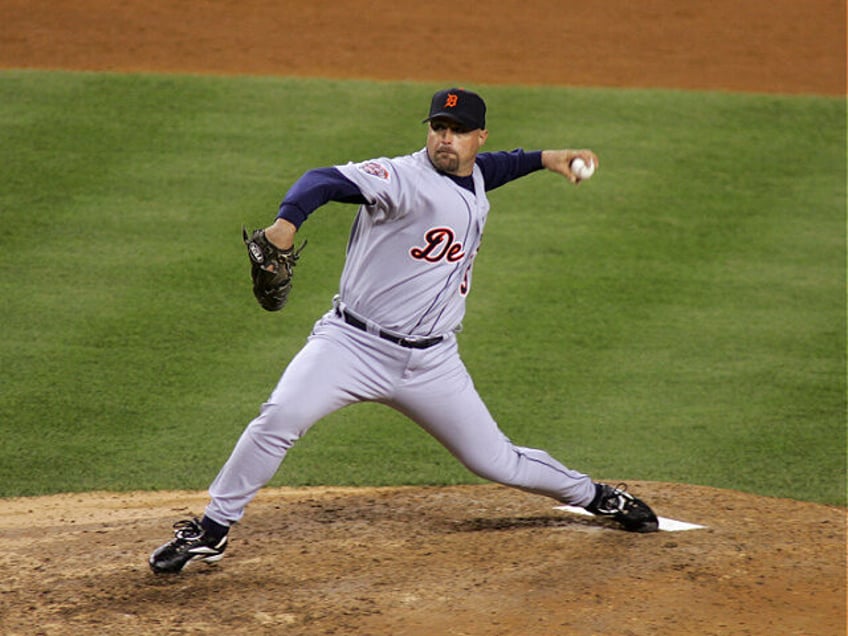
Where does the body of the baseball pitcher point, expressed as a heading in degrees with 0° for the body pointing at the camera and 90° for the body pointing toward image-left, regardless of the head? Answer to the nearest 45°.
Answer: approximately 315°
